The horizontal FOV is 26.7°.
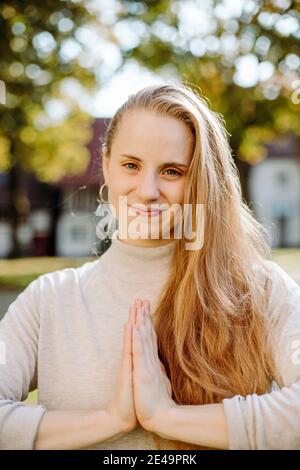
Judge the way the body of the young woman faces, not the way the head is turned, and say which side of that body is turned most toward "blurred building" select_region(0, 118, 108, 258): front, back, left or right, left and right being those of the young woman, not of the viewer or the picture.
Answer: back

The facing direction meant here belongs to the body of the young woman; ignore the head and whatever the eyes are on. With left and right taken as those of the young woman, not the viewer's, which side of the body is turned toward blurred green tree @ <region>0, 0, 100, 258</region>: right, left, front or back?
back

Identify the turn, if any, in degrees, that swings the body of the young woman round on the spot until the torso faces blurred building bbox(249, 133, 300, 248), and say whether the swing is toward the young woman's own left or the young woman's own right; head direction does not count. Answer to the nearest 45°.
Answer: approximately 180°

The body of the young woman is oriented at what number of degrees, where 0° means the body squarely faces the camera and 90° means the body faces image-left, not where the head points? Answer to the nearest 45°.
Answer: approximately 0°

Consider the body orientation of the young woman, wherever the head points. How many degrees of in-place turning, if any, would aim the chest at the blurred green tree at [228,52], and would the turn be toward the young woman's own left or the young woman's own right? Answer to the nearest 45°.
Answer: approximately 180°
